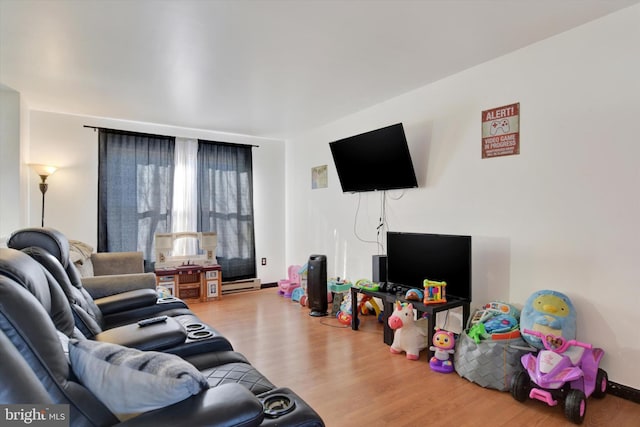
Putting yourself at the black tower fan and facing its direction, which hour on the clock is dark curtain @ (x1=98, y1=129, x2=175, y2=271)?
The dark curtain is roughly at 2 o'clock from the black tower fan.

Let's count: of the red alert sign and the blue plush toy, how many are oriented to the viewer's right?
0

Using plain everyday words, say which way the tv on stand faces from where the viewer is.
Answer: facing the viewer and to the left of the viewer

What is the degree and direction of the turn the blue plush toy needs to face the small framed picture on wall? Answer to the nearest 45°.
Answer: approximately 135° to its right

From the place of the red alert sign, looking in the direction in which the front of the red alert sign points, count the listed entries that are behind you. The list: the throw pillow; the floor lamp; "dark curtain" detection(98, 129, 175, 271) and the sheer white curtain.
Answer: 0

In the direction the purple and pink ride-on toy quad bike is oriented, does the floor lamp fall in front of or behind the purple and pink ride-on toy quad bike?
in front

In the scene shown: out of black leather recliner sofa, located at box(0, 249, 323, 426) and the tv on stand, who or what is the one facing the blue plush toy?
the black leather recliner sofa

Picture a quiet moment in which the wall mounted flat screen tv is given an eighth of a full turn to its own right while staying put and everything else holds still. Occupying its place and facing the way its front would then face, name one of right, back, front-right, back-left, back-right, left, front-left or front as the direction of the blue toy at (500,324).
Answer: back-left

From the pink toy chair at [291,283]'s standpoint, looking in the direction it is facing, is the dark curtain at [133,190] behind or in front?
in front

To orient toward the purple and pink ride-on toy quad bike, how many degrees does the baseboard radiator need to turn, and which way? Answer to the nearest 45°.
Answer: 0° — it already faces it

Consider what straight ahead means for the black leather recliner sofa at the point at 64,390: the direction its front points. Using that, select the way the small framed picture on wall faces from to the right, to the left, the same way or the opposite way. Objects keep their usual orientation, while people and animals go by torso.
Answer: the opposite way

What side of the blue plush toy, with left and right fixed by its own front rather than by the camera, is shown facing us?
front

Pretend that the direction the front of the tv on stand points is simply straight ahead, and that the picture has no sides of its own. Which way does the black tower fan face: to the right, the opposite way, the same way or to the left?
the same way

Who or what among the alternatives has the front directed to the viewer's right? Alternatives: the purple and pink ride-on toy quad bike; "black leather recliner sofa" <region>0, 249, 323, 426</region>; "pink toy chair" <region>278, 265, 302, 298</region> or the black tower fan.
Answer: the black leather recliner sofa

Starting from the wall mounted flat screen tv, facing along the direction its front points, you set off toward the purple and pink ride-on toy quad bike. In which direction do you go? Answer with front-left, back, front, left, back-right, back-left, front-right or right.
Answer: left

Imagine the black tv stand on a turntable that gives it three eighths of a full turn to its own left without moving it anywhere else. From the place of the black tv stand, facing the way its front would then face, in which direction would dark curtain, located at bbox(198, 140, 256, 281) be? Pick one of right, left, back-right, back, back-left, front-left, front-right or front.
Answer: back-left

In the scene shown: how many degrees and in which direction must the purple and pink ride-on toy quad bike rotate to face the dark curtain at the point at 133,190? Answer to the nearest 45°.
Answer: approximately 45° to its right

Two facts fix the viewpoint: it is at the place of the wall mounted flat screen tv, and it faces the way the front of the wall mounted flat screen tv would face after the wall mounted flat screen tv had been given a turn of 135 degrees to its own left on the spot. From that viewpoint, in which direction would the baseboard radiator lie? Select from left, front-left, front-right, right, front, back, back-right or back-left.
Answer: back-left

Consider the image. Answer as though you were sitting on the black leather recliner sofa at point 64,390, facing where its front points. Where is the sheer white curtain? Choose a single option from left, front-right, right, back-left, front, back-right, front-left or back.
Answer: left

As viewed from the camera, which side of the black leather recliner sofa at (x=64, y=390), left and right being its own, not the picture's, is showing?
right
